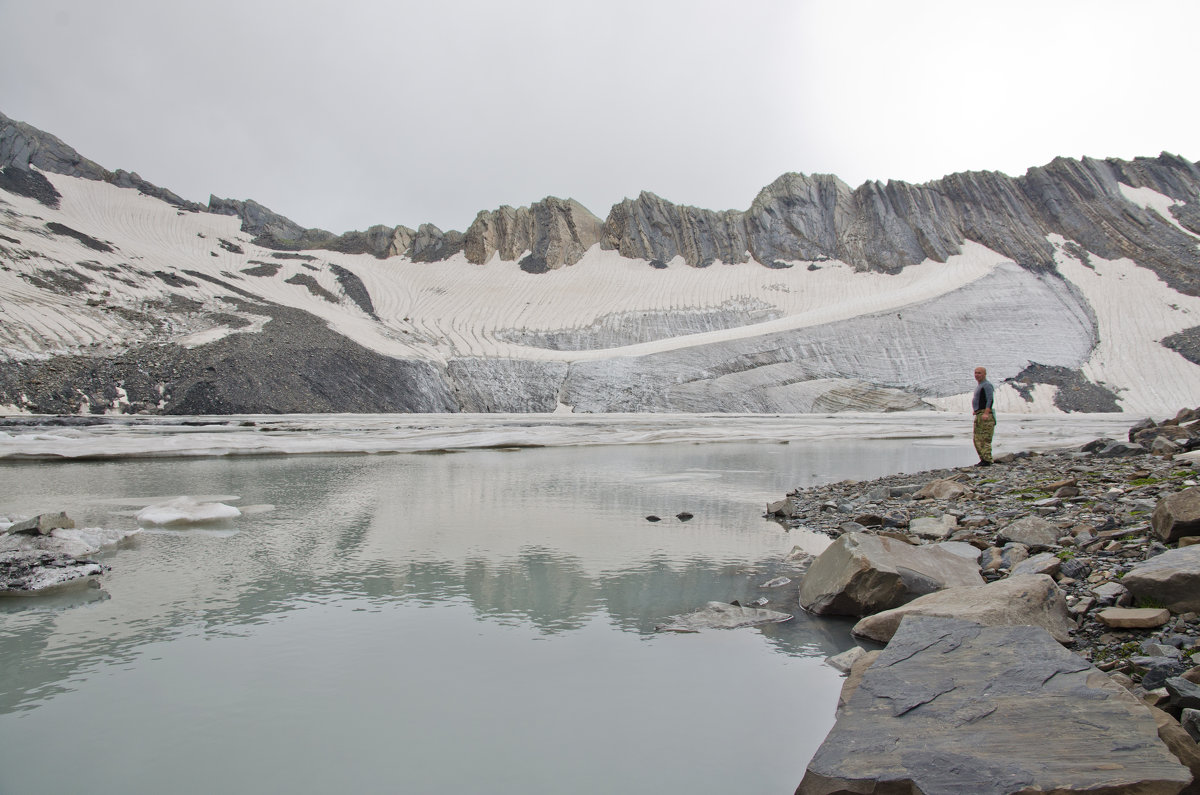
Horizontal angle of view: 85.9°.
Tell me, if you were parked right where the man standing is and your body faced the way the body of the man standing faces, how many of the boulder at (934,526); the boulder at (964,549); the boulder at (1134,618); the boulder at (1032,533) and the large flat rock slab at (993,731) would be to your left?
5

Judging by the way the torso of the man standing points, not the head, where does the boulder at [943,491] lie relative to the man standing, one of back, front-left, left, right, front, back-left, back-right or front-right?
left

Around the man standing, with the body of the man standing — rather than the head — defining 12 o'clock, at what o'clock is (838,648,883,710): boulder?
The boulder is roughly at 9 o'clock from the man standing.

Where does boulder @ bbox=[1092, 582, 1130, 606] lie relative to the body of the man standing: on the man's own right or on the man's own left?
on the man's own left

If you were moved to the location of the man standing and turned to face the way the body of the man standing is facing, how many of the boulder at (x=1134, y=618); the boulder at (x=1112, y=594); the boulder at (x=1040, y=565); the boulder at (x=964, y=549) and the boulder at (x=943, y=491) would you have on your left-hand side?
5

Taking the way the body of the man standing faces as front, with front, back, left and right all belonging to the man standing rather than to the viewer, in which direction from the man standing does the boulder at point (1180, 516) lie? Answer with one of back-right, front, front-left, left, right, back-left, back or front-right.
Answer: left

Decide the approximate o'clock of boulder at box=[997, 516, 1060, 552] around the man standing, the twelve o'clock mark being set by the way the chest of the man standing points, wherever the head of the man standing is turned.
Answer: The boulder is roughly at 9 o'clock from the man standing.

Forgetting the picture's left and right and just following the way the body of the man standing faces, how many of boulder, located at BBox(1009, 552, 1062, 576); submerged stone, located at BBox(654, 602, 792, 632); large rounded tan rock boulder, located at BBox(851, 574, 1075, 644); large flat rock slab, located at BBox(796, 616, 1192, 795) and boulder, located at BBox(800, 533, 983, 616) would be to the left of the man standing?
5

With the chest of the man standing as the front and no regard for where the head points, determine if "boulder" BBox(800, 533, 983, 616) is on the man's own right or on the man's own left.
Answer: on the man's own left

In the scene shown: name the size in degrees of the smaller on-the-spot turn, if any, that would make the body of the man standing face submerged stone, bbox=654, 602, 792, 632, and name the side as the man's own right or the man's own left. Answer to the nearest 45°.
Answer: approximately 90° to the man's own left

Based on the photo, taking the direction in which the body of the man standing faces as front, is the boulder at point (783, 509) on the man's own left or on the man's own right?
on the man's own left

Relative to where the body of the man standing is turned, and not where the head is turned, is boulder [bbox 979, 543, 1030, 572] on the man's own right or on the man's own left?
on the man's own left

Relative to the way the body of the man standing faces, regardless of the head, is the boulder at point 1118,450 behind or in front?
behind

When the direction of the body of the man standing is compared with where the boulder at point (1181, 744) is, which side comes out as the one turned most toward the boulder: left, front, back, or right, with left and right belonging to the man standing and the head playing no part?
left

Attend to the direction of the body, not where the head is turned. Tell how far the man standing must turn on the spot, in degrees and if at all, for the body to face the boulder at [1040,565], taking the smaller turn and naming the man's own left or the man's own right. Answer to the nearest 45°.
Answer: approximately 90° to the man's own left

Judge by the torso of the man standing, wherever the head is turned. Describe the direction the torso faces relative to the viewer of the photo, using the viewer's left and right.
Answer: facing to the left of the viewer

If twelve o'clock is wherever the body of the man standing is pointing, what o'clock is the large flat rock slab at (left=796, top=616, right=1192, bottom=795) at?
The large flat rock slab is roughly at 9 o'clock from the man standing.
